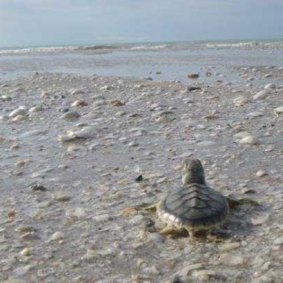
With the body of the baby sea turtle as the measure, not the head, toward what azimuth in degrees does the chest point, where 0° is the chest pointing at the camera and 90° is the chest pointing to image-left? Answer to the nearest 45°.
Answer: approximately 180°
